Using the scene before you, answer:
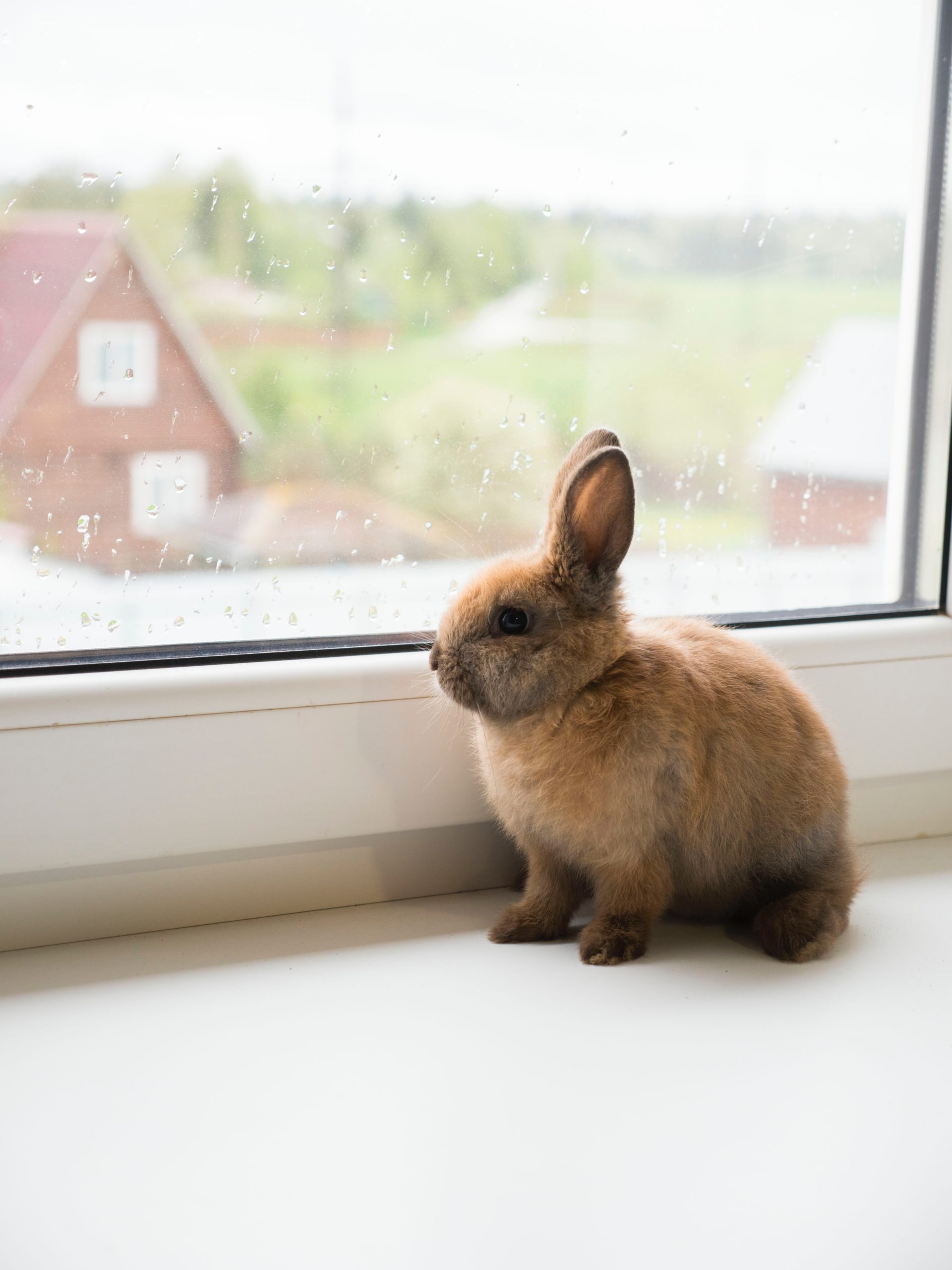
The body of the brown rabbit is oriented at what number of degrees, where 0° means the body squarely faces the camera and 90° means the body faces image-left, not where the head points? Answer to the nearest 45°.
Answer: approximately 90°
